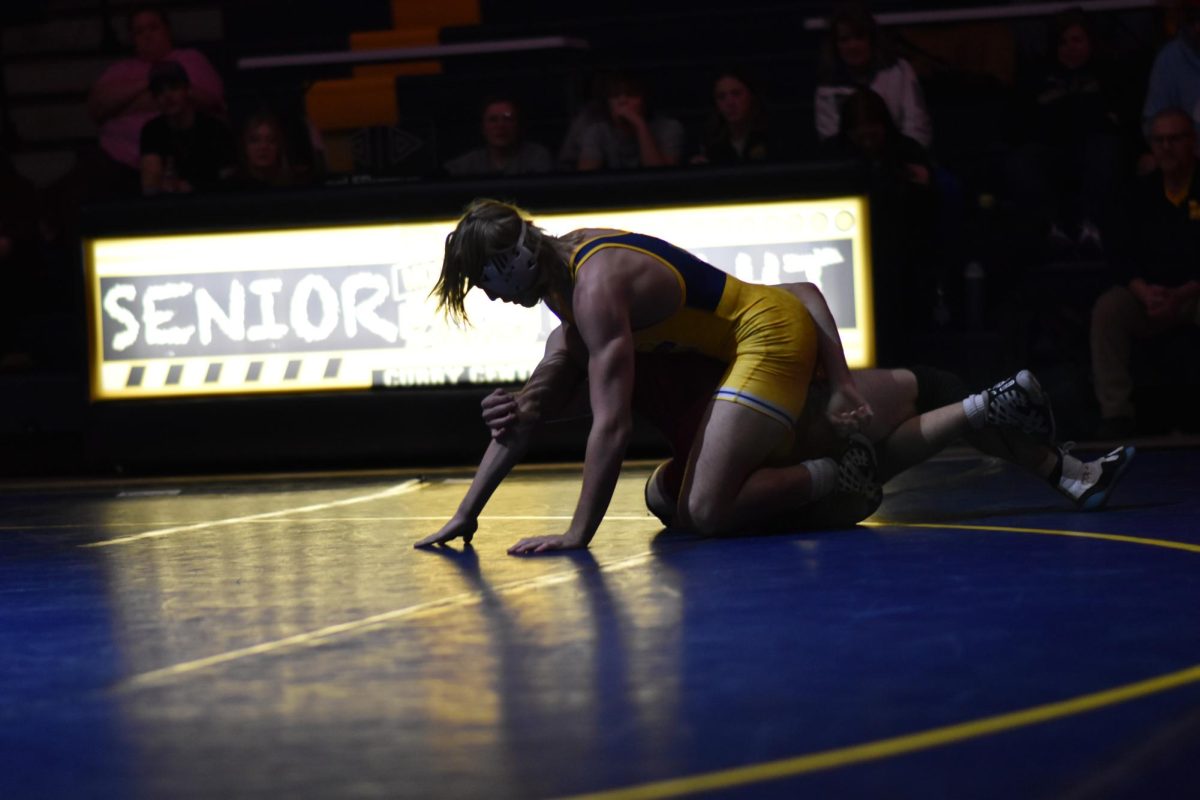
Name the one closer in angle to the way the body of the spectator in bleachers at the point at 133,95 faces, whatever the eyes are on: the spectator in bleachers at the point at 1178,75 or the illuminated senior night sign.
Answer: the illuminated senior night sign

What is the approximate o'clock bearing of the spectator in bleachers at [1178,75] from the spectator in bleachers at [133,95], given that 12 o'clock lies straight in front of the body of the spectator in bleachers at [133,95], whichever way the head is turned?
the spectator in bleachers at [1178,75] is roughly at 10 o'clock from the spectator in bleachers at [133,95].

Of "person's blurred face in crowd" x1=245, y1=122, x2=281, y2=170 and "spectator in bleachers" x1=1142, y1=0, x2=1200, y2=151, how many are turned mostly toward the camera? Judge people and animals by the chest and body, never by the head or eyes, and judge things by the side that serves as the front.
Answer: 2

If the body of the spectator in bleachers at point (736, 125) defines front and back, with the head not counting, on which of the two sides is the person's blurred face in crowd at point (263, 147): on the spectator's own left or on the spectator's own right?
on the spectator's own right

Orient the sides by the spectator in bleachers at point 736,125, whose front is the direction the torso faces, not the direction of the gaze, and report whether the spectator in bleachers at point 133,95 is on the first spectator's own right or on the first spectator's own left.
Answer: on the first spectator's own right

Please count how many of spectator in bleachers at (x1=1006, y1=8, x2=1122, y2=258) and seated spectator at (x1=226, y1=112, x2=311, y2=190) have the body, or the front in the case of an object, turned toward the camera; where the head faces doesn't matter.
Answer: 2

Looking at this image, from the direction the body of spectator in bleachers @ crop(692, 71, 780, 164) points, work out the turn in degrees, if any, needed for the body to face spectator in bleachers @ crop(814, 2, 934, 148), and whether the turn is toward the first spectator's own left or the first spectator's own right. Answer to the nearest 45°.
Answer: approximately 90° to the first spectator's own left

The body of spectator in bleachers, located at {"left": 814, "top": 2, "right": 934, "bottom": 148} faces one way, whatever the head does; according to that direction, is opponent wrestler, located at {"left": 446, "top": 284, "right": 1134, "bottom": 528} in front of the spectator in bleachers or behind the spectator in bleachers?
in front
